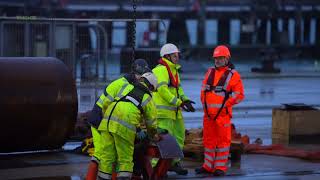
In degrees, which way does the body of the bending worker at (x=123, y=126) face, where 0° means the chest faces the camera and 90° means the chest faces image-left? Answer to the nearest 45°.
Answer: approximately 225°

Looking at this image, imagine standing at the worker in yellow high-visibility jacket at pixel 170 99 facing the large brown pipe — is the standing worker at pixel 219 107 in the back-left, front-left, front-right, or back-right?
back-right

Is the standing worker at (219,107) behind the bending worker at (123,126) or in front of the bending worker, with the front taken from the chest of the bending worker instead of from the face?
in front

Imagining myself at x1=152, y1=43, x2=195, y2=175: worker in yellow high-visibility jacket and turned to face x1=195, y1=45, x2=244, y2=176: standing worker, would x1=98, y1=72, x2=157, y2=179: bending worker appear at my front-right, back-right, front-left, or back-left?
back-right

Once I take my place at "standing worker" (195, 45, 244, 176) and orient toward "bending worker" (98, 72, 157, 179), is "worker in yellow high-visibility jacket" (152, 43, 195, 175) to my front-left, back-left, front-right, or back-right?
front-right
